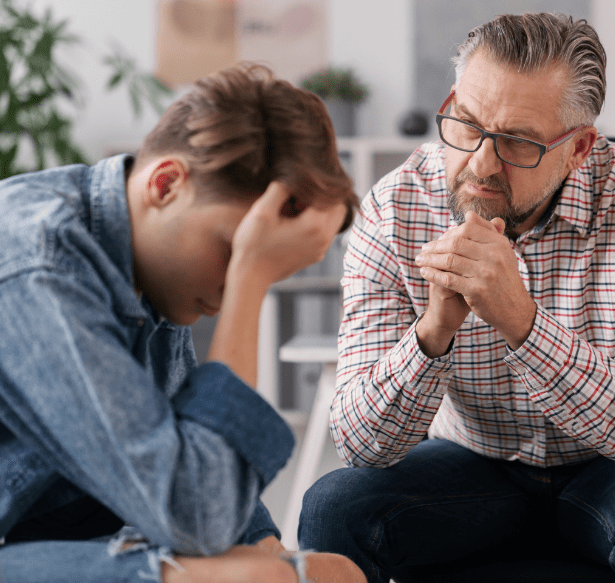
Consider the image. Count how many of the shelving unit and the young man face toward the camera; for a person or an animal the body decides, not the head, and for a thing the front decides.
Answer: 1

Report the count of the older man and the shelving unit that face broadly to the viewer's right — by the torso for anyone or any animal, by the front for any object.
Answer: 0

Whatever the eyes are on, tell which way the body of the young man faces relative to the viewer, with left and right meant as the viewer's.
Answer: facing to the right of the viewer

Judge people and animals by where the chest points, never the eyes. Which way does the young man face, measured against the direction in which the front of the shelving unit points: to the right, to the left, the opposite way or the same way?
to the left

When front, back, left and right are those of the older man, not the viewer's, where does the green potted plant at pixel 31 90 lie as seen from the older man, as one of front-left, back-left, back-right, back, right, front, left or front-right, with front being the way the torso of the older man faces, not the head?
right

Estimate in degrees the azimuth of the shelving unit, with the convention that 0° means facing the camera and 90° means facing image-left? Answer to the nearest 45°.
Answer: approximately 0°

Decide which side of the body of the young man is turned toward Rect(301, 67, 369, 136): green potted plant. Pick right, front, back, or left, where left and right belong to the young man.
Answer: left

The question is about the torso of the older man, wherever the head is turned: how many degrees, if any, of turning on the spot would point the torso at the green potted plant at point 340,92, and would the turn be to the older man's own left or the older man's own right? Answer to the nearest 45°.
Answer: approximately 135° to the older man's own right

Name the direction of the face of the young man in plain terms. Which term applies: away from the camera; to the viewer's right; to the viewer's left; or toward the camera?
to the viewer's right

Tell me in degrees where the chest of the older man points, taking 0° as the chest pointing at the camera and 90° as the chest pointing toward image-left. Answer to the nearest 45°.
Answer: approximately 45°

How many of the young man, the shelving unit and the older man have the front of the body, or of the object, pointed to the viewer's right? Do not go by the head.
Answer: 1

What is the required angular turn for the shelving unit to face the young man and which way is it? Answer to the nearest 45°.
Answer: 0° — it already faces them
